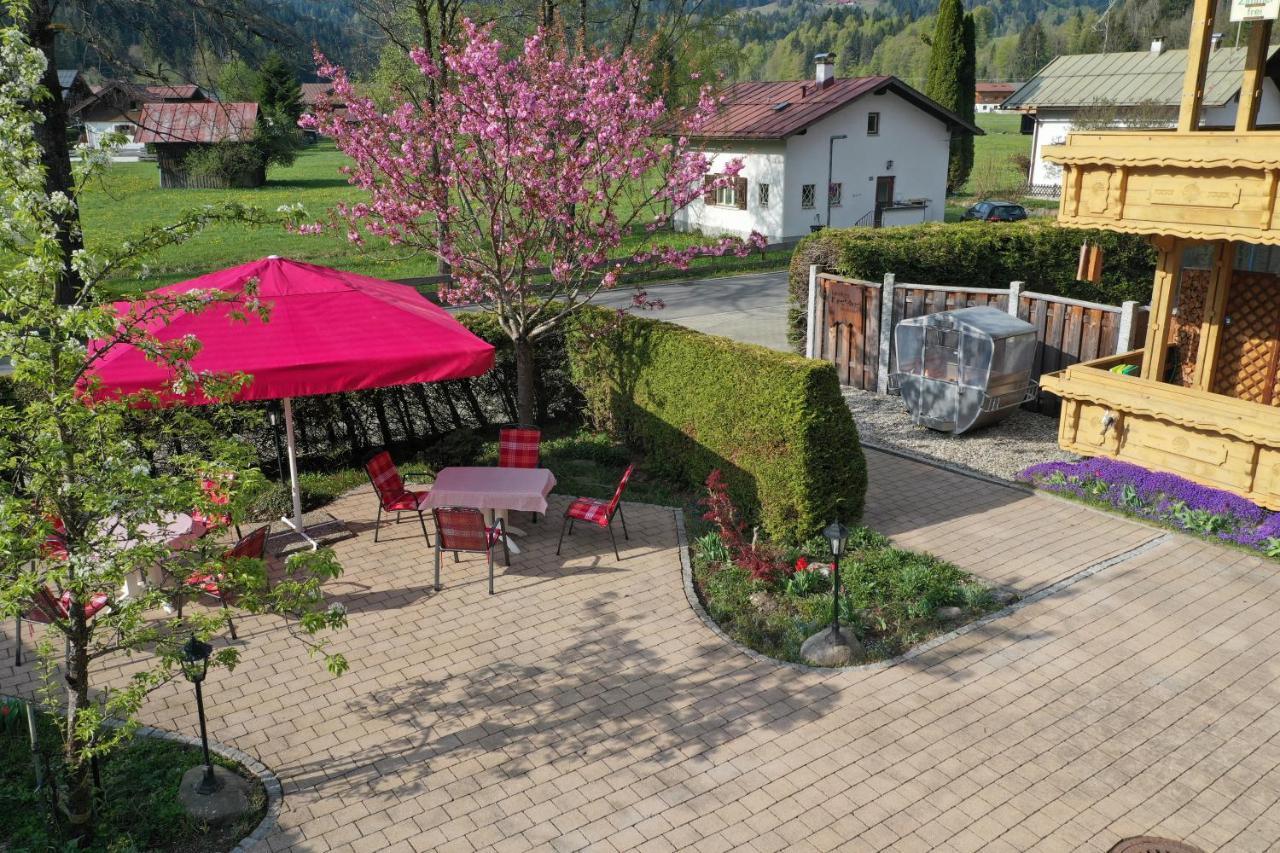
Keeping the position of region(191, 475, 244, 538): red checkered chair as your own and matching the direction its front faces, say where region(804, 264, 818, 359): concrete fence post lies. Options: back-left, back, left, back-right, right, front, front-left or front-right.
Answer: back

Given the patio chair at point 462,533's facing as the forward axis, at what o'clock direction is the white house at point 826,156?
The white house is roughly at 1 o'clock from the patio chair.

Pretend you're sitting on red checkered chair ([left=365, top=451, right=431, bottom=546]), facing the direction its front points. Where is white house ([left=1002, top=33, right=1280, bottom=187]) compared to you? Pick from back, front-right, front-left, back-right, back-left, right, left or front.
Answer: left

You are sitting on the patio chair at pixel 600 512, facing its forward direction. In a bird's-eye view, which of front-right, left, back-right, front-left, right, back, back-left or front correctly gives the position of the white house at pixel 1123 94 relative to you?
back-right

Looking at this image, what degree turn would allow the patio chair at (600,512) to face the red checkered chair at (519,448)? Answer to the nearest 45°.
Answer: approximately 45° to its right

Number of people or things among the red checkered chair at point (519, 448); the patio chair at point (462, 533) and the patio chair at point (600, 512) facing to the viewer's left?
1

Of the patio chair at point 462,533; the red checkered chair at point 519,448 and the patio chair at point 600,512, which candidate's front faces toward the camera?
the red checkered chair

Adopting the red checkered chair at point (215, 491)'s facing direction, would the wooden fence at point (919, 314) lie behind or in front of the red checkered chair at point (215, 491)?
behind

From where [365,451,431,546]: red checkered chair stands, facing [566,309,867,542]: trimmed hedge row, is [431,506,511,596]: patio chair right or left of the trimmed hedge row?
right

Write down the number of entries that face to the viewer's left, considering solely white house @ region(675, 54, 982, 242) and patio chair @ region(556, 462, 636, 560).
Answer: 1

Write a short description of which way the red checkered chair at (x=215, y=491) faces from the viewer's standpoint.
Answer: facing the viewer and to the left of the viewer

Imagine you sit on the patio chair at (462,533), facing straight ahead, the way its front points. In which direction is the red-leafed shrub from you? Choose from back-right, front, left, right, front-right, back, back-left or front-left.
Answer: right

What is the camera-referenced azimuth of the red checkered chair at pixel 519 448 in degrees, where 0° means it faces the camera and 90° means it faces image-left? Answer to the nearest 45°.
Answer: approximately 0°

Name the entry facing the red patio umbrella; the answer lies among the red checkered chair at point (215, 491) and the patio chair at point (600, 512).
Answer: the patio chair

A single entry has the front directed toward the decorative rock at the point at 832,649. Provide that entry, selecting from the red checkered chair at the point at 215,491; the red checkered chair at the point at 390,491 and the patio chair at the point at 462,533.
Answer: the red checkered chair at the point at 390,491

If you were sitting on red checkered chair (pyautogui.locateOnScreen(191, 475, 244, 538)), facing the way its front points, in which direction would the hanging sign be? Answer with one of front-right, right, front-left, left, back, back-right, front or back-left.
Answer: back-left

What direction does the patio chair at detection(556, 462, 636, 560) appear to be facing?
to the viewer's left

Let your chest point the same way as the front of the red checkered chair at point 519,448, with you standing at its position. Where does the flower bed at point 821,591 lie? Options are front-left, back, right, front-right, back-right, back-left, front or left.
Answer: front-left

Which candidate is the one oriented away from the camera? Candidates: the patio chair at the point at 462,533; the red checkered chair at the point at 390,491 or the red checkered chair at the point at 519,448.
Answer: the patio chair

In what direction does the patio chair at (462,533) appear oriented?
away from the camera
